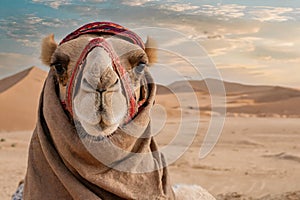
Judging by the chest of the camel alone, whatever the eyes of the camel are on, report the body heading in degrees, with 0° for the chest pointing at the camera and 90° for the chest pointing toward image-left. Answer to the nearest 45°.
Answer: approximately 0°
